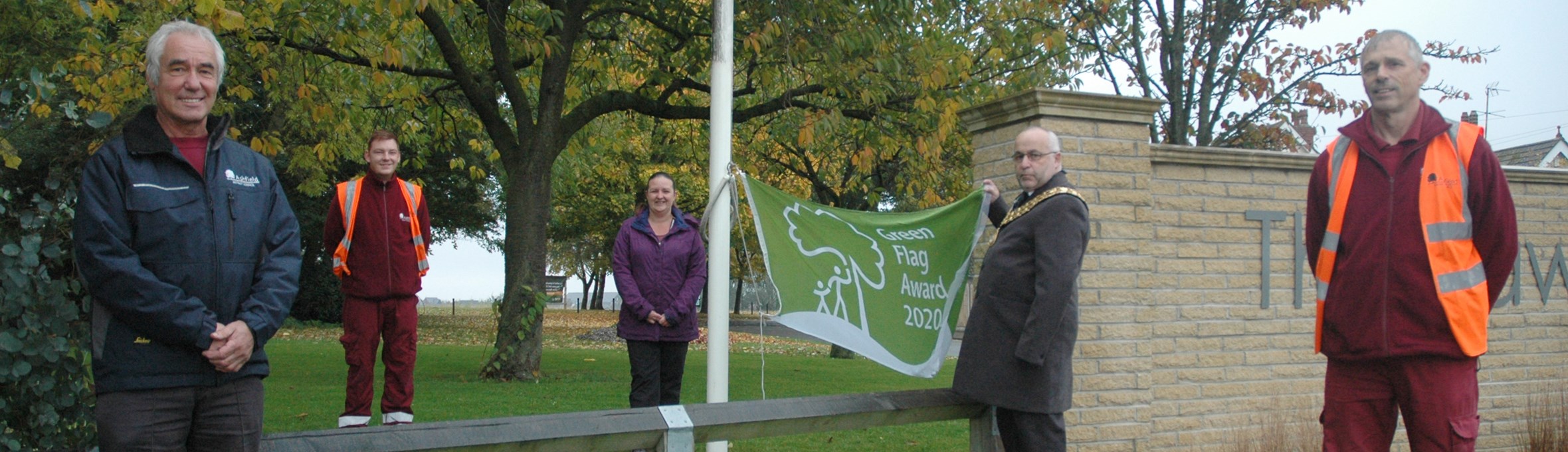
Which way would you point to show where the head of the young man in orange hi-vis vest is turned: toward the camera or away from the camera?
toward the camera

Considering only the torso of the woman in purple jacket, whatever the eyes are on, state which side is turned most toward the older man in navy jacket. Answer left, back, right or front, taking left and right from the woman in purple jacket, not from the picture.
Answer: front

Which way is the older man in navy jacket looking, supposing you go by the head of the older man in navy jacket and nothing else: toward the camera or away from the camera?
toward the camera

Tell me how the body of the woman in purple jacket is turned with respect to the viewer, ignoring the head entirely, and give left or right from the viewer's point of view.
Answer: facing the viewer

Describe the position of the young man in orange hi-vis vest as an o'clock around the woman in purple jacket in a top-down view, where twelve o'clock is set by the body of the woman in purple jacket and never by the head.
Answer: The young man in orange hi-vis vest is roughly at 3 o'clock from the woman in purple jacket.

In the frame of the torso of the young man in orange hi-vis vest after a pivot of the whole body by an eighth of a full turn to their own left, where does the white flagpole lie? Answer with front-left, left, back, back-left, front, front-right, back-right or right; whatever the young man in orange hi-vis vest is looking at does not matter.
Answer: front

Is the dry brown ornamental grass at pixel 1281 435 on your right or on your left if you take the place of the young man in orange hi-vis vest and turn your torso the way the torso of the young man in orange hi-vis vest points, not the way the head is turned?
on your left

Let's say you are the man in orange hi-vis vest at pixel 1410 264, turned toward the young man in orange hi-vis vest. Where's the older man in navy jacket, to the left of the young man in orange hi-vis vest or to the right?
left

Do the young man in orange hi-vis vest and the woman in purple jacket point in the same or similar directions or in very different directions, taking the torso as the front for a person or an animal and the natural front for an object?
same or similar directions

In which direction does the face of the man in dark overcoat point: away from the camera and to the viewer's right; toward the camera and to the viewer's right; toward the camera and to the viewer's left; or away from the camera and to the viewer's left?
toward the camera and to the viewer's left

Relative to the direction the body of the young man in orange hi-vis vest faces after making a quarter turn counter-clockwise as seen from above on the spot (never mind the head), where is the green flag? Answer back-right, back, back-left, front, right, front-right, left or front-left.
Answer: front-right

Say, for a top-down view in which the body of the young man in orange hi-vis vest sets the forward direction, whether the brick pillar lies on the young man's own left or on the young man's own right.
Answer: on the young man's own left

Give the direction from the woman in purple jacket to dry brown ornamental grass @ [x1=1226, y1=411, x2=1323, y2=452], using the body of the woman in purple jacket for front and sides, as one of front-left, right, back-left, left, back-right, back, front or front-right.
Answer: left

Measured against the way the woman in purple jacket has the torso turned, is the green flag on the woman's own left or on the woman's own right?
on the woman's own left

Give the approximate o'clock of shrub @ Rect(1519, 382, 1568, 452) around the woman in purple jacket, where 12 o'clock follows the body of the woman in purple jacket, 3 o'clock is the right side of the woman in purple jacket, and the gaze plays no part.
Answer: The shrub is roughly at 9 o'clock from the woman in purple jacket.

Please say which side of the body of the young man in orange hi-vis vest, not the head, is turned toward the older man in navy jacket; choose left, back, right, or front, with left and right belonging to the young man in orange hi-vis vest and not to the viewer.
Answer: front

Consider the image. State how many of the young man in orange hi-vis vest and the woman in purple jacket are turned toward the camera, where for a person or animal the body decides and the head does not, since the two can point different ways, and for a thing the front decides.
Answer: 2

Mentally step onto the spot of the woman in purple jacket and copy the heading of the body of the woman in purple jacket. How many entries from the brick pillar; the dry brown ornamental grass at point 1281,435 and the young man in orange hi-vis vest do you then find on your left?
2
